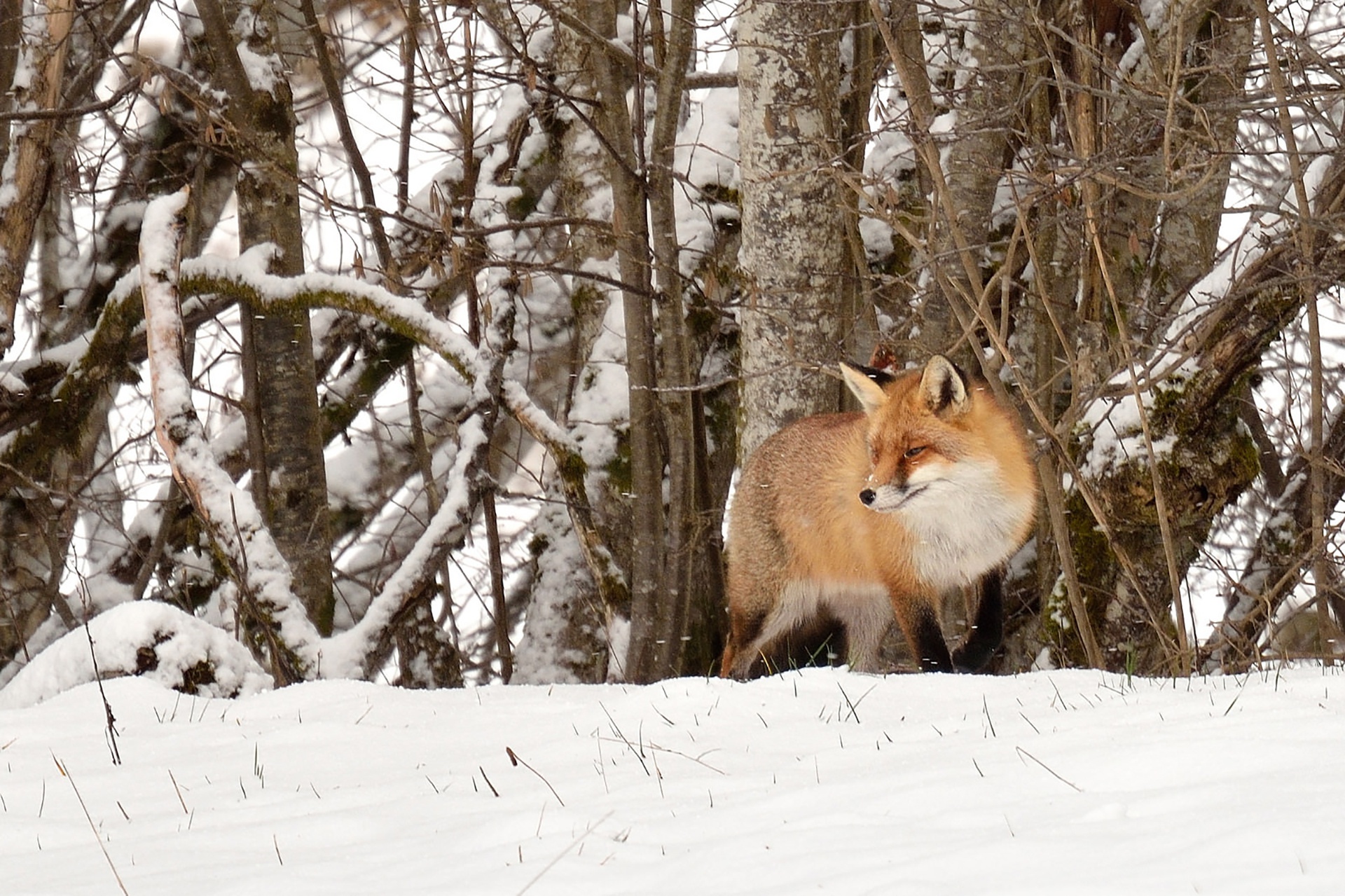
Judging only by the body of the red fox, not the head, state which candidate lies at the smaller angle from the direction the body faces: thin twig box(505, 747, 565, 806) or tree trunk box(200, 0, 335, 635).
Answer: the thin twig

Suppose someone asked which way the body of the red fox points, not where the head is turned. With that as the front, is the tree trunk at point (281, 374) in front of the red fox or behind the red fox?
behind

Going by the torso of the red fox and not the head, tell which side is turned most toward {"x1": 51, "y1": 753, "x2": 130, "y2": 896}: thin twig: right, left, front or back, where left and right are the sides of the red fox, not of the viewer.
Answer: right

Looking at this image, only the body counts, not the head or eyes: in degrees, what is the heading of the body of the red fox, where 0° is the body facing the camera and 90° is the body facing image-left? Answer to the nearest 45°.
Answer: approximately 315°

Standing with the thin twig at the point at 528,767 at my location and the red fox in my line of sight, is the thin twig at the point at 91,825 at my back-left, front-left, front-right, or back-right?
back-left

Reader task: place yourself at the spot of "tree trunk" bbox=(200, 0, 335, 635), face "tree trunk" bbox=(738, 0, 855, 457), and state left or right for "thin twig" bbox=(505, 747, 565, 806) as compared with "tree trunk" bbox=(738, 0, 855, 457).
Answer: right

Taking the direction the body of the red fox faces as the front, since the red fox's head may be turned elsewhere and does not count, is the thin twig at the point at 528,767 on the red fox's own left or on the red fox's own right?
on the red fox's own right
